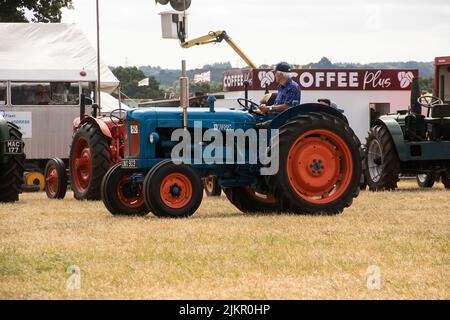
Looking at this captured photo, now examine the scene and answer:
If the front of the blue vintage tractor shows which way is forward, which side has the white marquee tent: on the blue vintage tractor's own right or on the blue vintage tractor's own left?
on the blue vintage tractor's own right

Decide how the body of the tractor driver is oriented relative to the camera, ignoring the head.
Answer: to the viewer's left

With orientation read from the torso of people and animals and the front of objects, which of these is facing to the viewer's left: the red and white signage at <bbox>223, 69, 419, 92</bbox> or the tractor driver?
the tractor driver

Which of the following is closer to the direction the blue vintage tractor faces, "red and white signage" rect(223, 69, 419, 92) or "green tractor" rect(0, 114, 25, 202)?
the green tractor

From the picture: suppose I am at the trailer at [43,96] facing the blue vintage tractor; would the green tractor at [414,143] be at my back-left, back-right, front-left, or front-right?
front-left

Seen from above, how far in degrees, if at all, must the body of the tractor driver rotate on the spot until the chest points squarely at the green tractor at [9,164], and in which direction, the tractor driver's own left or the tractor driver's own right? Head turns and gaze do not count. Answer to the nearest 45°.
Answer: approximately 45° to the tractor driver's own right

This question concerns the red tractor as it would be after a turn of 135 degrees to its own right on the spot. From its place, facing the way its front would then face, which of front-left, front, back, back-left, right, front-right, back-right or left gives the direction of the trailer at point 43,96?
left

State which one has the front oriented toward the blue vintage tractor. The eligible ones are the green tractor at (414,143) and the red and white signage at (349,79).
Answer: the red and white signage

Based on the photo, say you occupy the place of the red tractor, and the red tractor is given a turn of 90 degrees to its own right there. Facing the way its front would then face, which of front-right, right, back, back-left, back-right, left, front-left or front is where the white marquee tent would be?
front-left

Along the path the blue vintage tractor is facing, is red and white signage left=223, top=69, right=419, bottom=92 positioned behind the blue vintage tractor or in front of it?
behind

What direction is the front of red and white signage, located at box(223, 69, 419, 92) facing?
toward the camera

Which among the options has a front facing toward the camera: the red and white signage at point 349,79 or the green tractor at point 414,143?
the red and white signage

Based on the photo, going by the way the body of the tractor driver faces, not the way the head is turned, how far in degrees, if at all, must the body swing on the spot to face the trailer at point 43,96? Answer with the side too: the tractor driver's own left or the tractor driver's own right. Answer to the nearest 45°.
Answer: approximately 45° to the tractor driver's own right

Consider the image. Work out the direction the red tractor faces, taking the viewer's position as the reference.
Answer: facing away from the viewer and to the left of the viewer

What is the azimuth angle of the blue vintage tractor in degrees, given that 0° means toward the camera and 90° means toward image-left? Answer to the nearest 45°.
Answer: approximately 45°
